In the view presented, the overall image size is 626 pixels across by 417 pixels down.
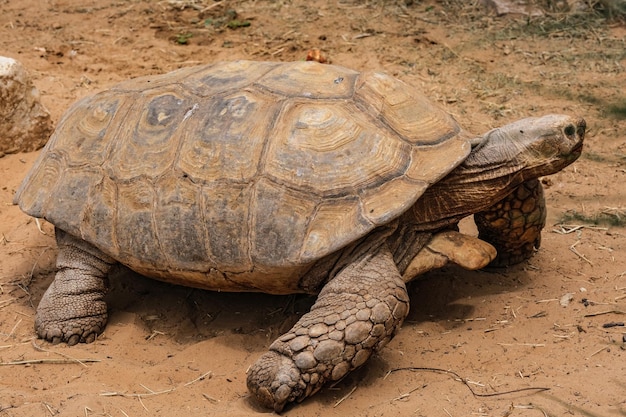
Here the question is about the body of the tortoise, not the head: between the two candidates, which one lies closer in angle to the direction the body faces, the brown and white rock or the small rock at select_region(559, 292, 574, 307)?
the small rock

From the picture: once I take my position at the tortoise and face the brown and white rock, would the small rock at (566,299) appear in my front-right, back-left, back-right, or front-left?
back-right

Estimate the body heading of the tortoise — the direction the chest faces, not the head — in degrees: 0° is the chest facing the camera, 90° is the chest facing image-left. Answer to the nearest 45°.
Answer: approximately 315°

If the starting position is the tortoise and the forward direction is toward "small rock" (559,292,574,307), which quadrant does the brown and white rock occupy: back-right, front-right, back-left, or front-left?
back-left

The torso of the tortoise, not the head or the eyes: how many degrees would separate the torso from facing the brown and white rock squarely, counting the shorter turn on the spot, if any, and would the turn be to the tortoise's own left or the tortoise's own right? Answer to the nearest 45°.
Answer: approximately 180°
